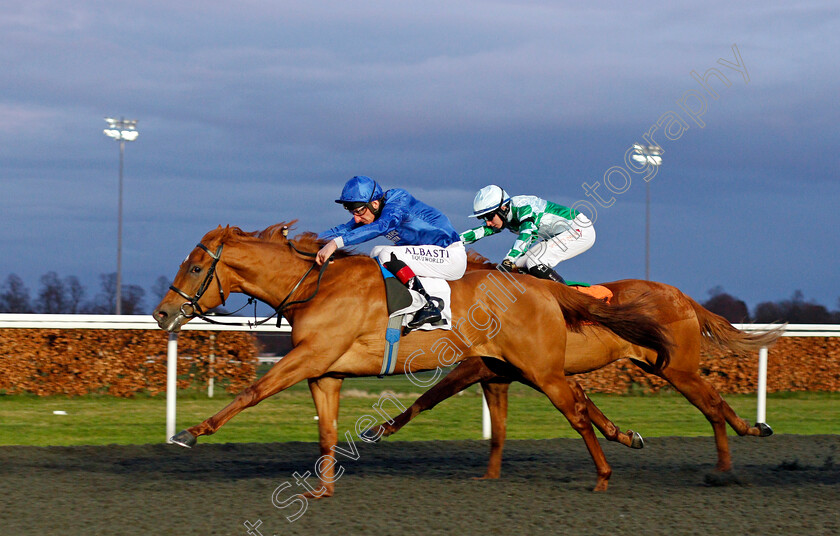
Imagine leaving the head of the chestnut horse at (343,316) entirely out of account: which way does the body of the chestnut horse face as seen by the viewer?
to the viewer's left

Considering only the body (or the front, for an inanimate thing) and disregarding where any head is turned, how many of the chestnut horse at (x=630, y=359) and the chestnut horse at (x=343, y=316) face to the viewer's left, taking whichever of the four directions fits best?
2

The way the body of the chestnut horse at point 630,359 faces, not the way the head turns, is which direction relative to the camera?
to the viewer's left

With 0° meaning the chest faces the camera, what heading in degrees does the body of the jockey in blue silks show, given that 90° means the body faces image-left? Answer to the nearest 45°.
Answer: approximately 90°

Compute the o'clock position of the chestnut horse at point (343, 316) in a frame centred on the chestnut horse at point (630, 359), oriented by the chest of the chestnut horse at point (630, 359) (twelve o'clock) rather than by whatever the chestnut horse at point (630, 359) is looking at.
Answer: the chestnut horse at point (343, 316) is roughly at 11 o'clock from the chestnut horse at point (630, 359).

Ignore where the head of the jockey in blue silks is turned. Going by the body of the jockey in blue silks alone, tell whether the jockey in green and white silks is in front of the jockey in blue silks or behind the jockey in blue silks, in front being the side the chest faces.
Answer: behind

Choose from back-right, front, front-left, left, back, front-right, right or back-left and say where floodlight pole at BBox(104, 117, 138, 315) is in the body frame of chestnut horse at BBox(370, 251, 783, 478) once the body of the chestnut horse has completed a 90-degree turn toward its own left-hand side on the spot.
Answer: back-right

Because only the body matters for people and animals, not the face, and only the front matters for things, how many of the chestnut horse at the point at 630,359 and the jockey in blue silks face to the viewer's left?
2

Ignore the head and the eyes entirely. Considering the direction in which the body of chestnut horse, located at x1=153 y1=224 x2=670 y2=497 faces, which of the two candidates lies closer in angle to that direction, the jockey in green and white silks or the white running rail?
the white running rail
